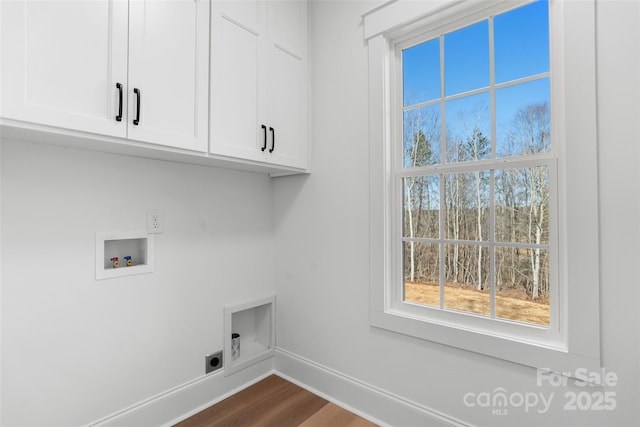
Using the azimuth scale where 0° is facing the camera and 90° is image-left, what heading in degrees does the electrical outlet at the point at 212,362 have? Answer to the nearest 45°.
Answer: approximately 315°

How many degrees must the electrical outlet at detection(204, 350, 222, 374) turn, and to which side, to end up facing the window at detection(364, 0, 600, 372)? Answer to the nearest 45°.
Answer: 0° — it already faces it

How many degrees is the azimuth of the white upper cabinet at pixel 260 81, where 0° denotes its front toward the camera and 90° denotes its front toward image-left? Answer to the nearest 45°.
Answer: approximately 315°
